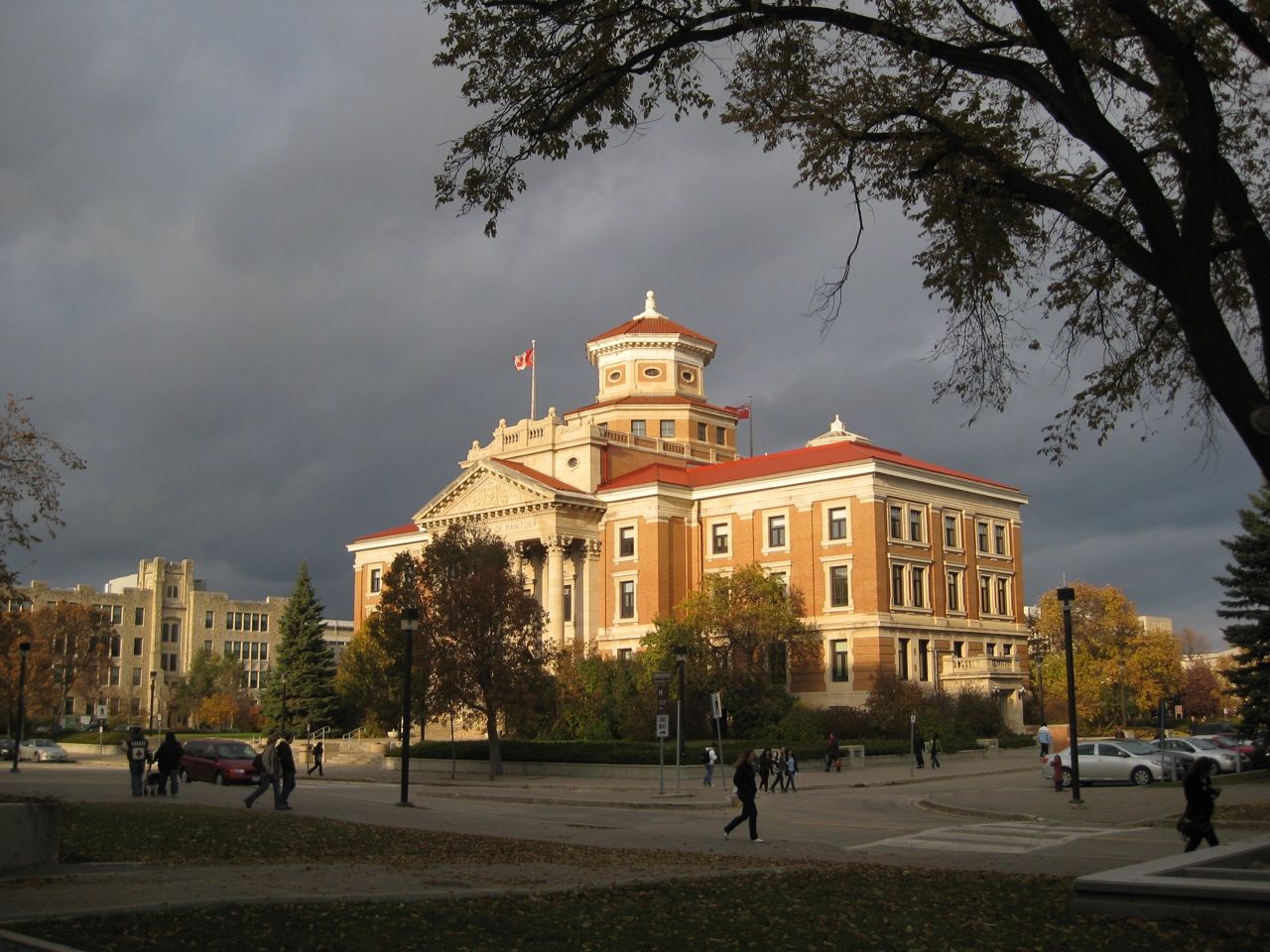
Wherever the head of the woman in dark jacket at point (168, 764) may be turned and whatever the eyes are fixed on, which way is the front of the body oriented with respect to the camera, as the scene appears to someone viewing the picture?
away from the camera

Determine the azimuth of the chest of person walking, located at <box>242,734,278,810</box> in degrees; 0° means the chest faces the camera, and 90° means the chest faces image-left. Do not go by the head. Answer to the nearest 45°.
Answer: approximately 270°

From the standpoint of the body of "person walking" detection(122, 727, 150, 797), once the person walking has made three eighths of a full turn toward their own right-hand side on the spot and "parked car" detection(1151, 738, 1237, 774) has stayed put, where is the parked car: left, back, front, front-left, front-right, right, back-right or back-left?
front-left

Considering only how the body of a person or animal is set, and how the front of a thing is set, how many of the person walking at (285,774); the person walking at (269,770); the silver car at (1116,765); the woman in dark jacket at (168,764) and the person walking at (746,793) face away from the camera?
1

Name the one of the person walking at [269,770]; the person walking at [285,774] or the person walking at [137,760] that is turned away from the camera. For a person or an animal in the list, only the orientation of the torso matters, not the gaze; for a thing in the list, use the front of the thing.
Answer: the person walking at [137,760]

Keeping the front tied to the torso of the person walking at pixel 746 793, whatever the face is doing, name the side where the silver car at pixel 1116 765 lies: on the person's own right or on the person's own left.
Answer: on the person's own left

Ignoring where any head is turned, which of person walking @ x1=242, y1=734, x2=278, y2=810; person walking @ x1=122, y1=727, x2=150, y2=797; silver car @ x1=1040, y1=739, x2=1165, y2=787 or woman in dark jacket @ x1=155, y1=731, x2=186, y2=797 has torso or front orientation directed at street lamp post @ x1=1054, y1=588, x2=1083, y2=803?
person walking @ x1=242, y1=734, x2=278, y2=810

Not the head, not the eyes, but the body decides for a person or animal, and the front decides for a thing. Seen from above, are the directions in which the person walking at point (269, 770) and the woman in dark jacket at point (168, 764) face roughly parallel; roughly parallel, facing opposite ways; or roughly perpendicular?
roughly perpendicular

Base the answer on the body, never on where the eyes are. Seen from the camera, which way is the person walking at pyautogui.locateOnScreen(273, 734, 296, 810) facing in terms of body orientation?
to the viewer's right

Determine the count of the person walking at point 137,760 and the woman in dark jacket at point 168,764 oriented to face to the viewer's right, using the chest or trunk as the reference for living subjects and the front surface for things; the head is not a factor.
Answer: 0
